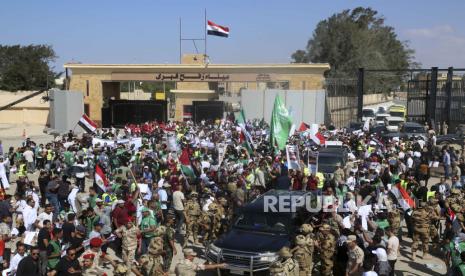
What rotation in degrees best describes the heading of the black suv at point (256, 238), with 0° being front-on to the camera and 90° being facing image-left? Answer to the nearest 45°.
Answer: approximately 45°

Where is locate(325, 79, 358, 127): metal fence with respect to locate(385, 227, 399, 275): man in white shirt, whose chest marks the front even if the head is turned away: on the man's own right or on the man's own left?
on the man's own right

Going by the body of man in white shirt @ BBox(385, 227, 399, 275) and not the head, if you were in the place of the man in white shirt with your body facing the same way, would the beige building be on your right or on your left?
on your right

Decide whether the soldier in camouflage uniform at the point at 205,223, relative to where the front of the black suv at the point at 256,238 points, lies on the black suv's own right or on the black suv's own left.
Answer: on the black suv's own right

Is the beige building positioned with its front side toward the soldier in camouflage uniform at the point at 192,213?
yes

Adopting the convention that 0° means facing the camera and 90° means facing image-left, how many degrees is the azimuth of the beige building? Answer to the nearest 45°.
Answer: approximately 0°
